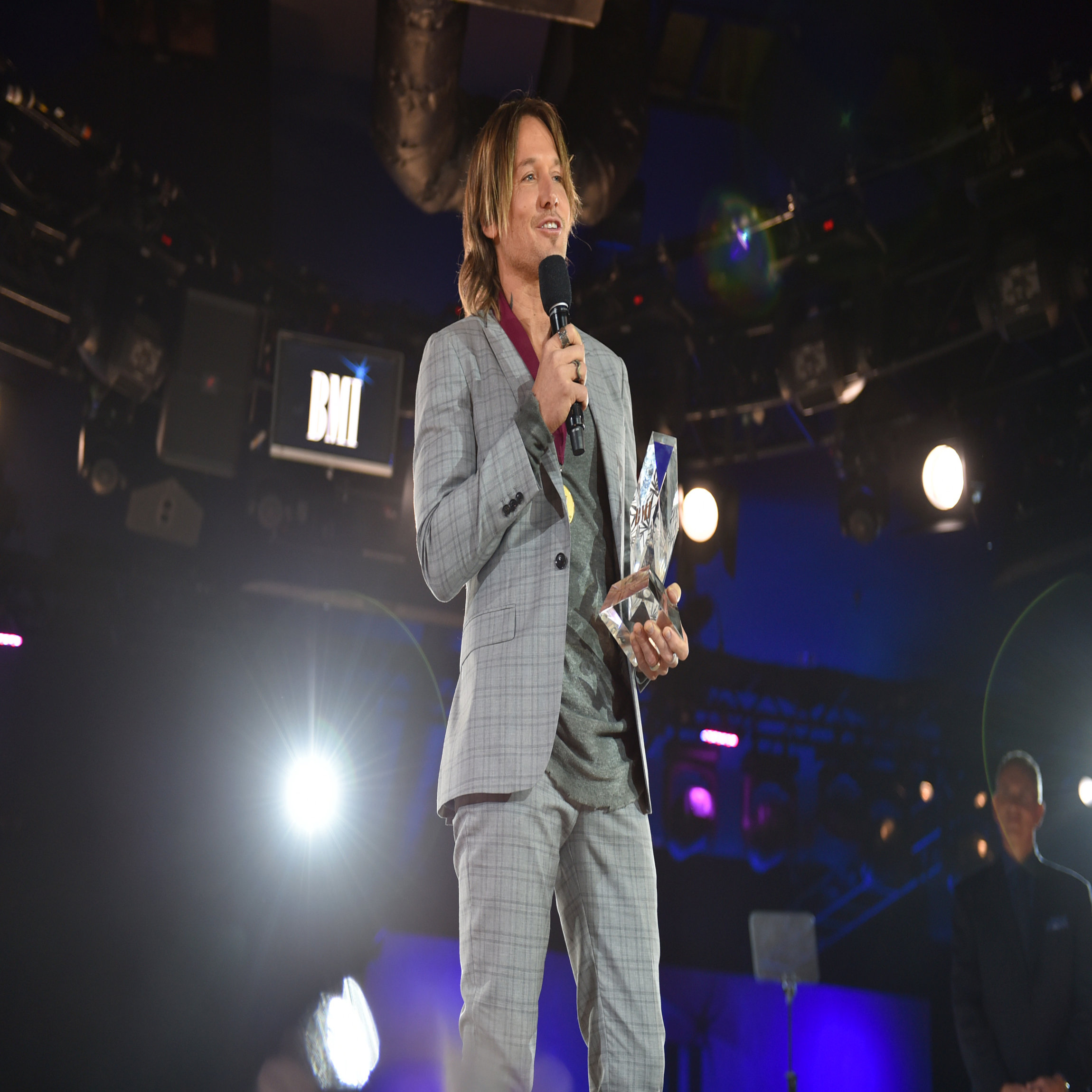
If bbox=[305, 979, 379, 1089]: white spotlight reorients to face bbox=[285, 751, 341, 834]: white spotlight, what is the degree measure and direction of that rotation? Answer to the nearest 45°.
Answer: approximately 135° to its left

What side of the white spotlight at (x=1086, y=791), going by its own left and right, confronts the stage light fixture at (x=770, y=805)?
right

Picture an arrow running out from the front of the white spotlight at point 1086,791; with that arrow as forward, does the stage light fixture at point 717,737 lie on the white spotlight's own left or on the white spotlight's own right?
on the white spotlight's own right

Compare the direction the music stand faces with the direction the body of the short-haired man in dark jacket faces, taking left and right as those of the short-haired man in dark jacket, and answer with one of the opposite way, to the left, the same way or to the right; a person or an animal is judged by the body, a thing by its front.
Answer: the opposite way

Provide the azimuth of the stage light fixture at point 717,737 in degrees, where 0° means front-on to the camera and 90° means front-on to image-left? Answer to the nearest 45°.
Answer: approximately 0°

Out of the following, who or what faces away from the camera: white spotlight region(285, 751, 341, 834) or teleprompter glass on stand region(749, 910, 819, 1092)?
the teleprompter glass on stand

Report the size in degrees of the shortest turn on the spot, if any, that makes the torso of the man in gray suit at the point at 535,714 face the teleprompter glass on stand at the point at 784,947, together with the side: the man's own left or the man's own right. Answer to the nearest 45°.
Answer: approximately 135° to the man's own left
